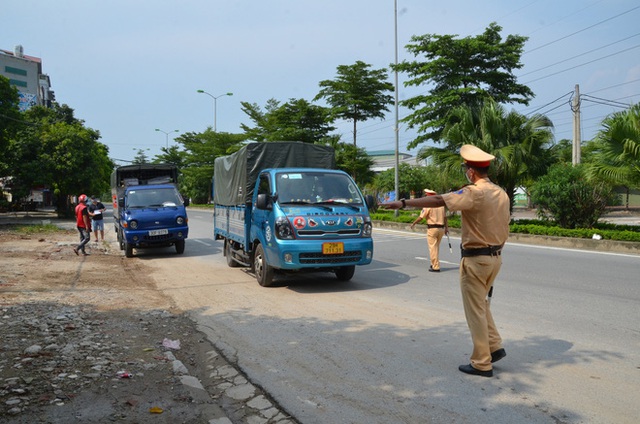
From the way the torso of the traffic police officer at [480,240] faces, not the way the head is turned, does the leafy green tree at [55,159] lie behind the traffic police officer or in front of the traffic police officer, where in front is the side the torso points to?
in front

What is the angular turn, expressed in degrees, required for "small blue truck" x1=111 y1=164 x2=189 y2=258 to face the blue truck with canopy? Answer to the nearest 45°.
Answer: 0° — it already faces it

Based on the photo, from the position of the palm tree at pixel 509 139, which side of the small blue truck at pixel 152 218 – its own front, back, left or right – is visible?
left

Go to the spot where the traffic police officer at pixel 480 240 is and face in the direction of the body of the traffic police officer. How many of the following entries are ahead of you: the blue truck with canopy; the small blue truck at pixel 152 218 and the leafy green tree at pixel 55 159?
3

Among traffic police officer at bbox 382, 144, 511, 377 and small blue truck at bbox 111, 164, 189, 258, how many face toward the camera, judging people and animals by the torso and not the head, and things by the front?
1

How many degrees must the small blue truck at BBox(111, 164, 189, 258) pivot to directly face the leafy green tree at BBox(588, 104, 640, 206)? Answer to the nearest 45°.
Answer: approximately 90° to its left

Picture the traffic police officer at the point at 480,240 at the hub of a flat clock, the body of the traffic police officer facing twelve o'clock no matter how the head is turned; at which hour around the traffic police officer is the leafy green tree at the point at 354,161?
The leafy green tree is roughly at 1 o'clock from the traffic police officer.

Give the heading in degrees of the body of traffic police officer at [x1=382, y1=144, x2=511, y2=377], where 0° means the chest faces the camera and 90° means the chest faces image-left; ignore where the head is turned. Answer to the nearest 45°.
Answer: approximately 135°

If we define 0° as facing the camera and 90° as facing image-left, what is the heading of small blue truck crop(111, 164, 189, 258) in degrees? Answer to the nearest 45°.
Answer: approximately 0°

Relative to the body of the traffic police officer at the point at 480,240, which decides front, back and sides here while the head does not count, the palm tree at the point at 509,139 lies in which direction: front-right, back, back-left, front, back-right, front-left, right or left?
front-right

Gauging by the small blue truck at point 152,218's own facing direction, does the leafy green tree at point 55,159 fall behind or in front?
behind

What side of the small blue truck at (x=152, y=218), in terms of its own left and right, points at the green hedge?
left

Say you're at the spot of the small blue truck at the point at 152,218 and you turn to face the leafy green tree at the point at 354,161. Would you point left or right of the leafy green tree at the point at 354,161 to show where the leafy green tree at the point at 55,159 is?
left

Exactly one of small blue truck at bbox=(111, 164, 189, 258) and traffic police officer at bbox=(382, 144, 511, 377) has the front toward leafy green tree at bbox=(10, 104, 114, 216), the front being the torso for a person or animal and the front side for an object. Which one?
the traffic police officer
